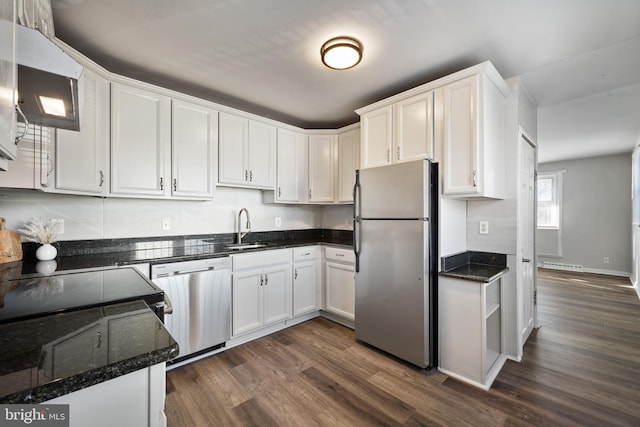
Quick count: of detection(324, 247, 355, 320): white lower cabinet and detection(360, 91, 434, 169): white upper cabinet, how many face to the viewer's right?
0

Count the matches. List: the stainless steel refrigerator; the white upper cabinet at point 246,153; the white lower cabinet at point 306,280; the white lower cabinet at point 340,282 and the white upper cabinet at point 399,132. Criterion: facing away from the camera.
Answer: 0

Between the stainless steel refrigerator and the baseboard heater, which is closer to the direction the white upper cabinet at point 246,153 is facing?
the stainless steel refrigerator

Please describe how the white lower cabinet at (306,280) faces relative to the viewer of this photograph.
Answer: facing the viewer and to the right of the viewer

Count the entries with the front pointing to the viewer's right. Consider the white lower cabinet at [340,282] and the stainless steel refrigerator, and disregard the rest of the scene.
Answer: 0

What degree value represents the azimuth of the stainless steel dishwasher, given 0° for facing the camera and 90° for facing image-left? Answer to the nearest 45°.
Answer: approximately 315°

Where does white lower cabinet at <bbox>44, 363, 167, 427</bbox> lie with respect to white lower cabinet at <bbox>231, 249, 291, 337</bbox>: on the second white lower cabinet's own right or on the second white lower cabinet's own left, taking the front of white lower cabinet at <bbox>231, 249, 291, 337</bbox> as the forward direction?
on the second white lower cabinet's own right

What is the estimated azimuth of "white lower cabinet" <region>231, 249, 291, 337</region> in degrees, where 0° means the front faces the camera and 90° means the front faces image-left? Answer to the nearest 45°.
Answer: approximately 315°

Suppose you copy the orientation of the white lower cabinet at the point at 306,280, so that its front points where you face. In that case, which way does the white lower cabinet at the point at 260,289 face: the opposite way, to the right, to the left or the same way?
the same way

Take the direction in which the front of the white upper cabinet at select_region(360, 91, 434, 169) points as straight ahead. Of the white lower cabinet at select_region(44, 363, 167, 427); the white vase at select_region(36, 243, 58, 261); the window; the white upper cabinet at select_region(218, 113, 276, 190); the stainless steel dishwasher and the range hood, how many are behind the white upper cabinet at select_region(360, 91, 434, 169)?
1

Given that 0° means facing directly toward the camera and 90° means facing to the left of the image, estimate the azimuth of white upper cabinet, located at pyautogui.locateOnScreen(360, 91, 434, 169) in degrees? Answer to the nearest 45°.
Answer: approximately 45°
